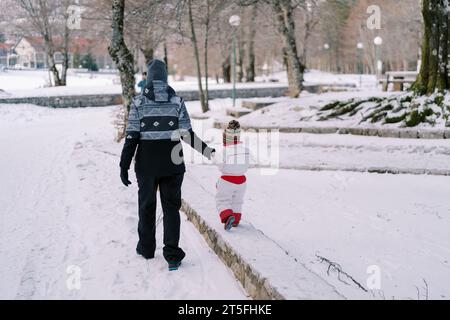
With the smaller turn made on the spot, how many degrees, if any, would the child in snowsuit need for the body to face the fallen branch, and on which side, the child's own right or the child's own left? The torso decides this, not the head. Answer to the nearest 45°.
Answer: approximately 135° to the child's own right

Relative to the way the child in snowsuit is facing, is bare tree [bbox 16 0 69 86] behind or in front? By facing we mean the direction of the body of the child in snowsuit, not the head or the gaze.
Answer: in front

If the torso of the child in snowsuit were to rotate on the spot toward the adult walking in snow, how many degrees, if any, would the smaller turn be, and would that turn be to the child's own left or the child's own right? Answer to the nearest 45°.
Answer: approximately 135° to the child's own left

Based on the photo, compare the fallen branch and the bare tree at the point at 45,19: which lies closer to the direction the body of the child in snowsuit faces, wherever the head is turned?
the bare tree

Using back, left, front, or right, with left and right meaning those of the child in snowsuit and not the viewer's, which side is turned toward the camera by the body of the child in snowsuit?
back

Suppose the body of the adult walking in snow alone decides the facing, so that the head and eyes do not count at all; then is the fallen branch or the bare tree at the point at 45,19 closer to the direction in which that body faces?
the bare tree

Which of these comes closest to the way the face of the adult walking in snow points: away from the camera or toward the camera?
away from the camera

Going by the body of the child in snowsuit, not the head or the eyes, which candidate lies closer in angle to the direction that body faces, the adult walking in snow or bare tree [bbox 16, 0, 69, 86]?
the bare tree

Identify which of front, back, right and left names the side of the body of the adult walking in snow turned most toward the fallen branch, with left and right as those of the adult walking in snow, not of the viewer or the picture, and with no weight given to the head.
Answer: right

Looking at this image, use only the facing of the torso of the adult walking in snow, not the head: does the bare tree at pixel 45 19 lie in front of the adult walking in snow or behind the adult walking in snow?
in front

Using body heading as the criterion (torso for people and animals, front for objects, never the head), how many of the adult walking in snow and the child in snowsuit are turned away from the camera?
2

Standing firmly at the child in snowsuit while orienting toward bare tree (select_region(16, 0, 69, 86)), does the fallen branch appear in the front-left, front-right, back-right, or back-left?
back-right

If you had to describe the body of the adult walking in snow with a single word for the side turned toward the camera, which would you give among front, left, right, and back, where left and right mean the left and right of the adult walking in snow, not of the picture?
back
